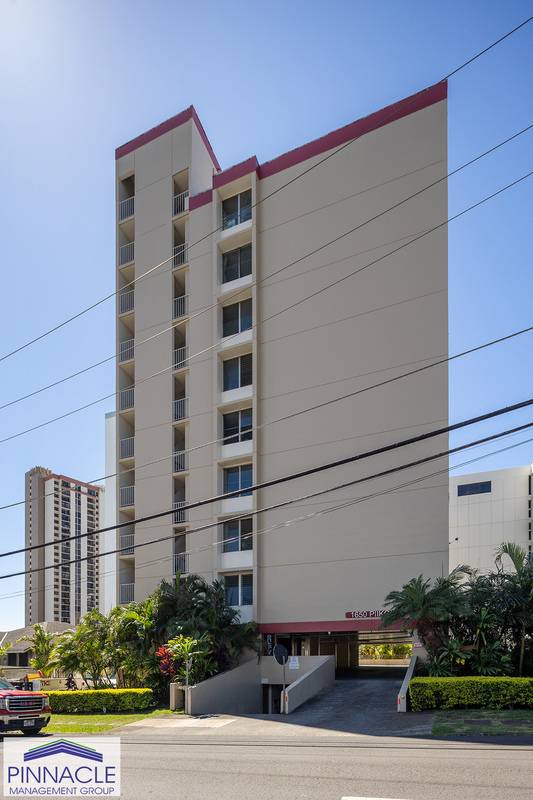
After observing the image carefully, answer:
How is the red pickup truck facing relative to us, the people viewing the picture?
facing the viewer and to the right of the viewer

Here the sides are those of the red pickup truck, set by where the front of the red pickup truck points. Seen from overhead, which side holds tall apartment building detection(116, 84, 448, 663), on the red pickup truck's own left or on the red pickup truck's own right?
on the red pickup truck's own left
